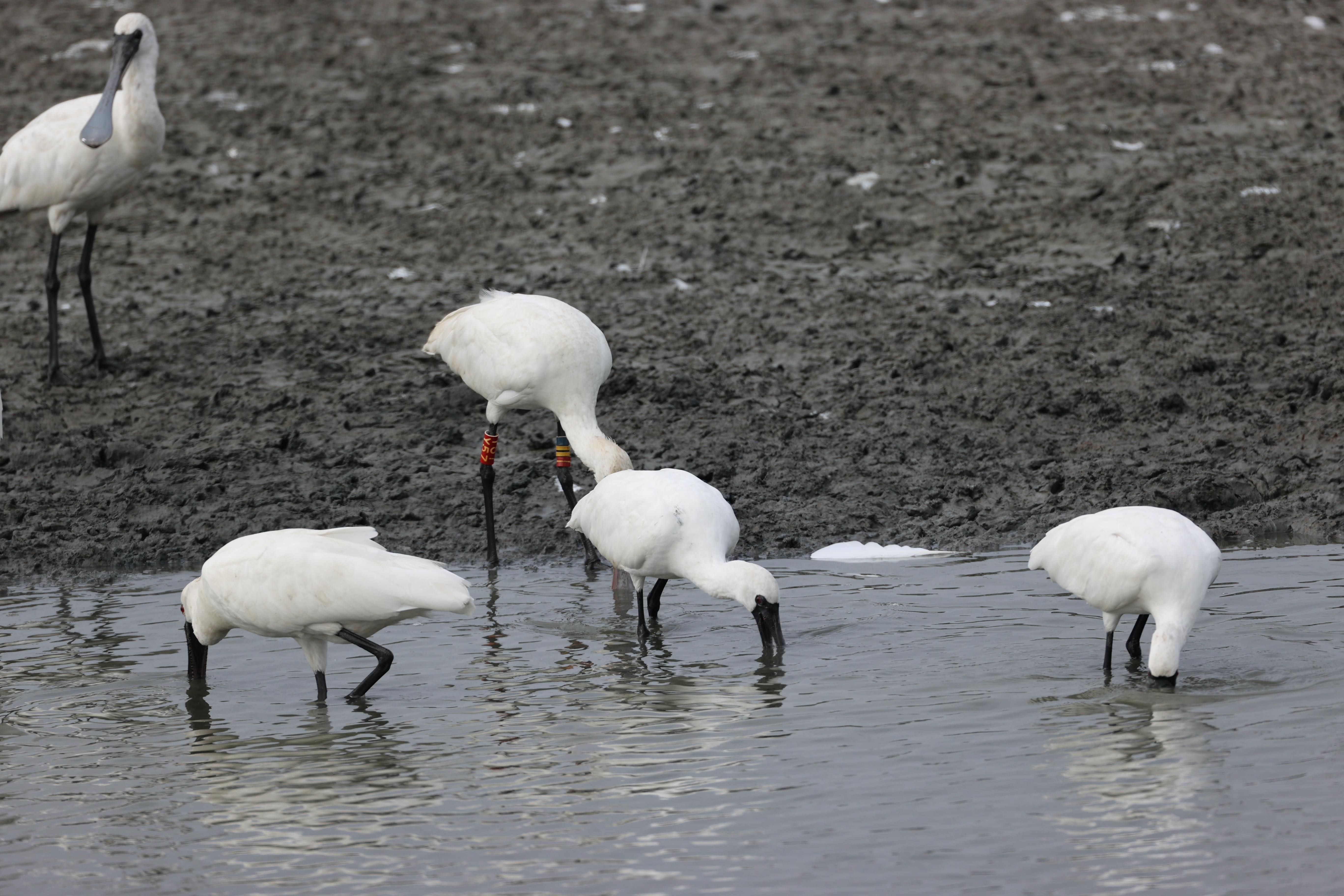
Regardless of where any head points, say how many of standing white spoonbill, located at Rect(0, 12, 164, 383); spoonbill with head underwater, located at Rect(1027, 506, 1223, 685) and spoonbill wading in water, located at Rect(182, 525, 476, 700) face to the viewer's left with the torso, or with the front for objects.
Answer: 1

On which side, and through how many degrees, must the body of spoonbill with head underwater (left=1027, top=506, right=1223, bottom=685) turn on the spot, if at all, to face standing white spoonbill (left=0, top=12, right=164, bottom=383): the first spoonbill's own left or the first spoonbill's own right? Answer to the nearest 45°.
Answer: approximately 180°

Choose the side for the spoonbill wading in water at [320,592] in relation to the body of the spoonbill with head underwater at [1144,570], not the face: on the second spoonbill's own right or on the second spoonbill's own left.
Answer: on the second spoonbill's own right

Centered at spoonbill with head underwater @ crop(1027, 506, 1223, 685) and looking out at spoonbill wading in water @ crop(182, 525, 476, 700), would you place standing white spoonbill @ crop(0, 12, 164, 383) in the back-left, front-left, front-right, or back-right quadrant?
front-right

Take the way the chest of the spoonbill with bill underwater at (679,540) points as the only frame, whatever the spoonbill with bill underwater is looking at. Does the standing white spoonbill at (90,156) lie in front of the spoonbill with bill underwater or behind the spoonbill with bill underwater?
behind

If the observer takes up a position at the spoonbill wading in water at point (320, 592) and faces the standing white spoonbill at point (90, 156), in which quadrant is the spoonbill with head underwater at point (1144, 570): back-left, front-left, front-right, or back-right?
back-right

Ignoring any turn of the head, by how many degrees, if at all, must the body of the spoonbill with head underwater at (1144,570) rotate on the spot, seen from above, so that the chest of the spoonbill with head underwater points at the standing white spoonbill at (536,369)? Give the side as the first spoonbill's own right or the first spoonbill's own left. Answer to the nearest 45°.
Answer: approximately 180°

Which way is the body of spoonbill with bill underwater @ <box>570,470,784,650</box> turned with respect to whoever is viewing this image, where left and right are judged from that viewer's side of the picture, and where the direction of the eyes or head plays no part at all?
facing the viewer and to the right of the viewer

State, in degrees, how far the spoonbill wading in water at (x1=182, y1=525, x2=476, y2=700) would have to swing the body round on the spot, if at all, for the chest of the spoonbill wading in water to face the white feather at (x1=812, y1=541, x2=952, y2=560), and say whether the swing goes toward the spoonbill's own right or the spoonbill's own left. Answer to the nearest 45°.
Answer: approximately 135° to the spoonbill's own right

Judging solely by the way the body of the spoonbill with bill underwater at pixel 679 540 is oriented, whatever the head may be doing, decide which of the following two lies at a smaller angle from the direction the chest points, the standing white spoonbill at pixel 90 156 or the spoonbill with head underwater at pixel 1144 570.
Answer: the spoonbill with head underwater

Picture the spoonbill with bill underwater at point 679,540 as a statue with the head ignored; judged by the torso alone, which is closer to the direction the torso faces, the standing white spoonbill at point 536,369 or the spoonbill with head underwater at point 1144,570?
the spoonbill with head underwater

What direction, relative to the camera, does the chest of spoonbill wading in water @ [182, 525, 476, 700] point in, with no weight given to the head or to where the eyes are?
to the viewer's left

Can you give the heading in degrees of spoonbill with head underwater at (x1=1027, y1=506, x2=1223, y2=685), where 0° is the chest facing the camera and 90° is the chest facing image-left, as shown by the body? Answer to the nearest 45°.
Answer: approximately 315°
